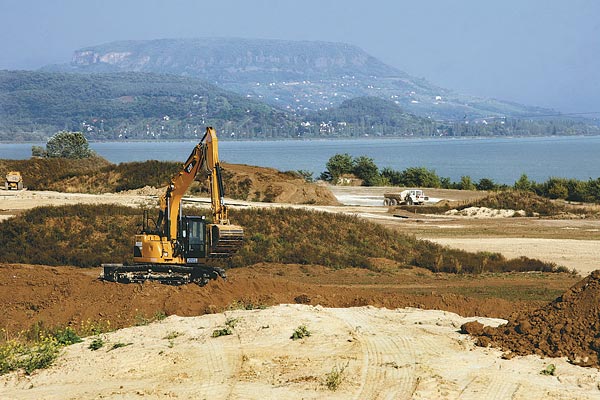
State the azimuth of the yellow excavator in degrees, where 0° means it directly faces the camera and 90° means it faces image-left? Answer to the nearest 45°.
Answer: approximately 315°

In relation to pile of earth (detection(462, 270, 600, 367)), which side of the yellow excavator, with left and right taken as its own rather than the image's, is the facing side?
front
